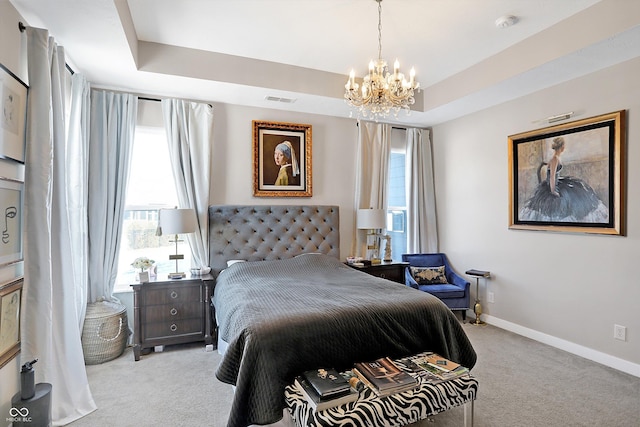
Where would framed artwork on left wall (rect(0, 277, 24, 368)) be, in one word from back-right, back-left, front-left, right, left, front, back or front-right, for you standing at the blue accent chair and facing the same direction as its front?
front-right

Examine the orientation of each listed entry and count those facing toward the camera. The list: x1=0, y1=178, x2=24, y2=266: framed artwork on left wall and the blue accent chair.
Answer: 1

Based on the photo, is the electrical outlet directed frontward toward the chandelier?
yes

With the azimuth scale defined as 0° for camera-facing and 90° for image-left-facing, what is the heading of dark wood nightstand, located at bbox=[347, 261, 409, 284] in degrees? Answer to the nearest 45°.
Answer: approximately 0°

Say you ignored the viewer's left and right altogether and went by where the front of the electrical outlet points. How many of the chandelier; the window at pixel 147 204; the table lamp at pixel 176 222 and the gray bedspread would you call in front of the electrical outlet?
4

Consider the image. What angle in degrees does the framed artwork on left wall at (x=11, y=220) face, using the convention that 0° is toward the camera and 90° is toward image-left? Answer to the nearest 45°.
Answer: approximately 270°

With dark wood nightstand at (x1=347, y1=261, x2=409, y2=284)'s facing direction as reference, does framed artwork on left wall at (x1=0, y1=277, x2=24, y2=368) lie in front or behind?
in front

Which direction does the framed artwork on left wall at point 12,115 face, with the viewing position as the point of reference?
facing to the right of the viewer

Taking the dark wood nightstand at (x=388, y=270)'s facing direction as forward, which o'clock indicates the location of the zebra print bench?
The zebra print bench is roughly at 12 o'clock from the dark wood nightstand.

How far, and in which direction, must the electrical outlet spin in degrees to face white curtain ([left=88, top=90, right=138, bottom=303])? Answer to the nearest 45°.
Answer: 0° — it already faces it

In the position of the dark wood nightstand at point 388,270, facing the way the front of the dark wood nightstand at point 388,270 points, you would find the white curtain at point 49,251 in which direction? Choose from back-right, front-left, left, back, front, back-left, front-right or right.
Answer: front-right

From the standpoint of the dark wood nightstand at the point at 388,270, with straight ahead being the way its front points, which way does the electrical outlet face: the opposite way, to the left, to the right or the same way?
to the right
